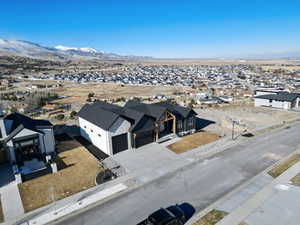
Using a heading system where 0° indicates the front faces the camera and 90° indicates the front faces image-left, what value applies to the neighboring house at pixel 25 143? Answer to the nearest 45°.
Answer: approximately 0°

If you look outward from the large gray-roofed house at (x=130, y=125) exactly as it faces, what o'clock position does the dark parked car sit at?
The dark parked car is roughly at 1 o'clock from the large gray-roofed house.

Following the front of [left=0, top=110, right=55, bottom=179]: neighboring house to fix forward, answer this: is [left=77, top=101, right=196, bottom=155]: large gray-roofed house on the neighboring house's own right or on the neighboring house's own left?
on the neighboring house's own left

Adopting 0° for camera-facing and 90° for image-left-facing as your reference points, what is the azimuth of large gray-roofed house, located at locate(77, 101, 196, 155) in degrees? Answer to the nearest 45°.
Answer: approximately 315°

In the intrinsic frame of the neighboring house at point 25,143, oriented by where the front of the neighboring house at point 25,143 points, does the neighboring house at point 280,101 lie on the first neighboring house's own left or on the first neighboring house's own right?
on the first neighboring house's own left

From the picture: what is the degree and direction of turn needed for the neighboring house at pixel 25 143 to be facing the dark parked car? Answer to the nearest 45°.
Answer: approximately 45° to its left

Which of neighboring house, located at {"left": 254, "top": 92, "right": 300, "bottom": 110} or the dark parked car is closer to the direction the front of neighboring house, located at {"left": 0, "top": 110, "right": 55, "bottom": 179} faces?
the dark parked car

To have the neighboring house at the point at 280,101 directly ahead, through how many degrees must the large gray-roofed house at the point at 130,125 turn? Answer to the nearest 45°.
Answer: approximately 90° to its left
